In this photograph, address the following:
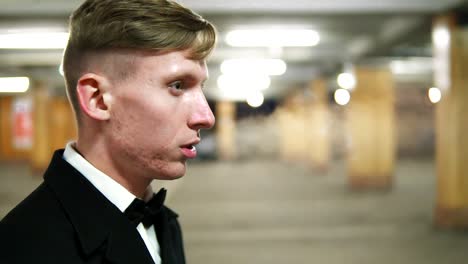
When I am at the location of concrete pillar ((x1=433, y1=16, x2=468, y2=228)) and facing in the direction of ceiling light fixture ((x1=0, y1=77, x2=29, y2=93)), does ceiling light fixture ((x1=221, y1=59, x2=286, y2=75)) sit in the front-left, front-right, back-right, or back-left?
front-right

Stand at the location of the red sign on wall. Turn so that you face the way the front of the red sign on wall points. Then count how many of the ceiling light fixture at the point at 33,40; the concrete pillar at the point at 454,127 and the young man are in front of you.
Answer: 3

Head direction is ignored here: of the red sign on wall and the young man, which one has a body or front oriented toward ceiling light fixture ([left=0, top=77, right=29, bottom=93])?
the red sign on wall

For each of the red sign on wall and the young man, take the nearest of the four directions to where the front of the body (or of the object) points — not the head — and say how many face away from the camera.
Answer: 0

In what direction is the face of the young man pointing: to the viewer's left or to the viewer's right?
to the viewer's right

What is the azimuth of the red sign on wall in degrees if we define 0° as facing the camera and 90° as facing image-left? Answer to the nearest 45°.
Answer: approximately 0°

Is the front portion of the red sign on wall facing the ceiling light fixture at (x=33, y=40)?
yes

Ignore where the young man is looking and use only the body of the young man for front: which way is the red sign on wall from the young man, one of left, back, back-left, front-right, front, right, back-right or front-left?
back-left

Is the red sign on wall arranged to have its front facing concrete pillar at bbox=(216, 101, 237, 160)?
no

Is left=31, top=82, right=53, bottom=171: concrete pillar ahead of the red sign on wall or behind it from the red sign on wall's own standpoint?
ahead

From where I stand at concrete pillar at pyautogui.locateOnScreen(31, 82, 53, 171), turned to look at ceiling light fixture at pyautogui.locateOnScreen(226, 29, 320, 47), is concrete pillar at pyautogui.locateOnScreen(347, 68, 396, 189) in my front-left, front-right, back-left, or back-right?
front-left

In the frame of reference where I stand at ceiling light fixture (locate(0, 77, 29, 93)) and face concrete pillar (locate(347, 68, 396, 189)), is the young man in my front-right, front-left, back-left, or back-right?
front-right

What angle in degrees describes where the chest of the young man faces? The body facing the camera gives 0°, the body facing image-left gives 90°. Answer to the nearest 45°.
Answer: approximately 315°
